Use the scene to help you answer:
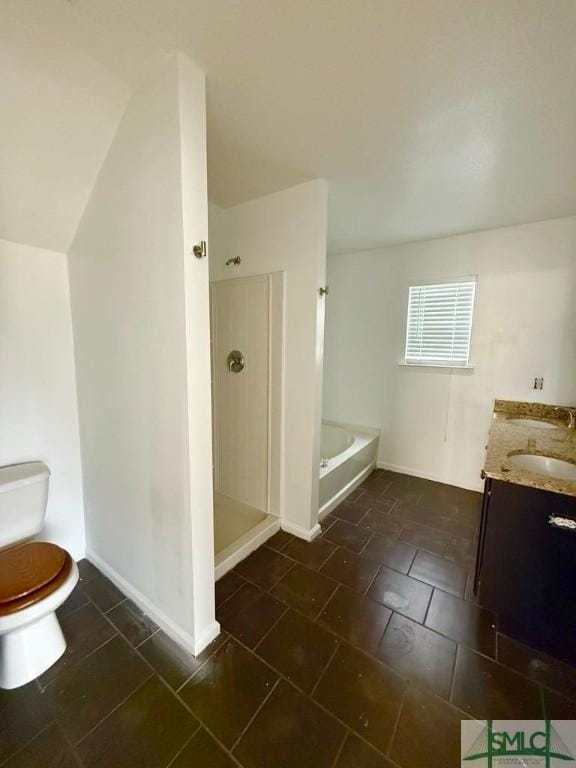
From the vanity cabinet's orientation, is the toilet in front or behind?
in front

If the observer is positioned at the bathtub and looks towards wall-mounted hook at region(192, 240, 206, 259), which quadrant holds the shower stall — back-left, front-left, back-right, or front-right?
front-right

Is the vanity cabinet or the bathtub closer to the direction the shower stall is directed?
the vanity cabinet

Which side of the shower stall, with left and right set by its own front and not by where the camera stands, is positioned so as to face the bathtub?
left

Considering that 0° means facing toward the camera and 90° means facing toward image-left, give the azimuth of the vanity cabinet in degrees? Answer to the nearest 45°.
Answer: approximately 90°

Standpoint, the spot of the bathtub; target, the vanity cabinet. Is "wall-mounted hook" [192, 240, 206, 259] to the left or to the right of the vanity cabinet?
right

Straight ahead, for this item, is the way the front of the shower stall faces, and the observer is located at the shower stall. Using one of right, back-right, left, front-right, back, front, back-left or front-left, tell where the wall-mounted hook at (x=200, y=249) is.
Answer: front-right

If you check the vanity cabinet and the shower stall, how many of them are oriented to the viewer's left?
1

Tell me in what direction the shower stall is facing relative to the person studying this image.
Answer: facing the viewer and to the right of the viewer

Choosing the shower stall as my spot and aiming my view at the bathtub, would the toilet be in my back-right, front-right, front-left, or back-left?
back-right

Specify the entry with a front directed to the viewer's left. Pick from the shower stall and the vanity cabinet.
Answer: the vanity cabinet

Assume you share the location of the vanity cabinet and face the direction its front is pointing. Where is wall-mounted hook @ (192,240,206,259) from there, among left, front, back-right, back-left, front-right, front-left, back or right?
front-left

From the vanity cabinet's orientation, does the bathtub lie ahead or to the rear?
ahead

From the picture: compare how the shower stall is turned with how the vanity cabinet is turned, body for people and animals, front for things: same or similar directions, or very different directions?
very different directions

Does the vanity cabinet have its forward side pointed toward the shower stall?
yes
